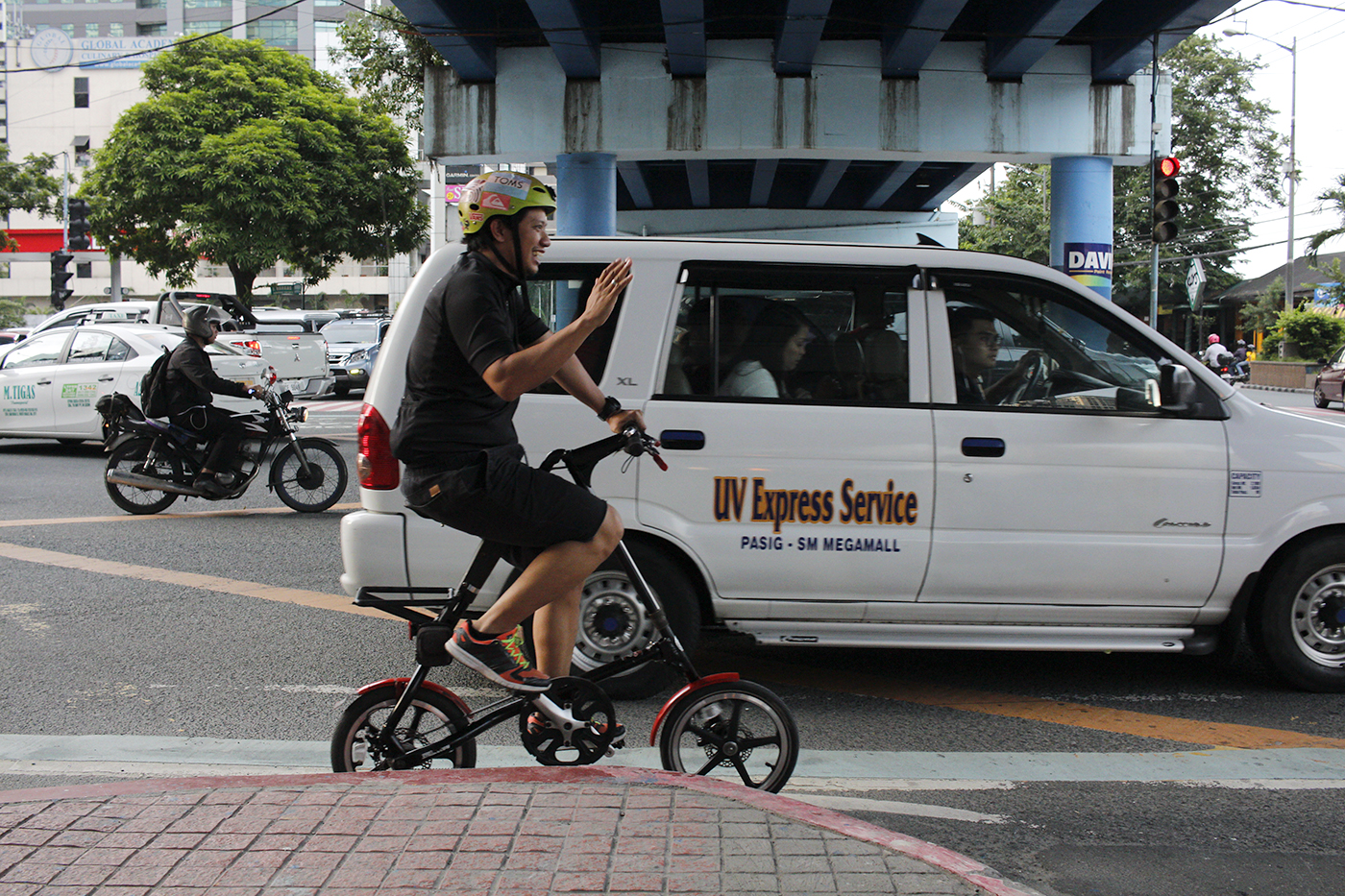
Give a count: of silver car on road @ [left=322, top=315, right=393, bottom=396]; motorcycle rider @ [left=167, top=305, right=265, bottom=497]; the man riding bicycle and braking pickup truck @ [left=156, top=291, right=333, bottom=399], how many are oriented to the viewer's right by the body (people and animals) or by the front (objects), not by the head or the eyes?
2

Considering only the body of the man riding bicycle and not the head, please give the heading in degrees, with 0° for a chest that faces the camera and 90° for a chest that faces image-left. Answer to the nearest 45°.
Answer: approximately 270°

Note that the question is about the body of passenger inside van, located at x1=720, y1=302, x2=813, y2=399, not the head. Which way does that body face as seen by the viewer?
to the viewer's right

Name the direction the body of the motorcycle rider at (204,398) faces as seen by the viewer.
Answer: to the viewer's right

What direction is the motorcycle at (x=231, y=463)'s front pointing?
to the viewer's right

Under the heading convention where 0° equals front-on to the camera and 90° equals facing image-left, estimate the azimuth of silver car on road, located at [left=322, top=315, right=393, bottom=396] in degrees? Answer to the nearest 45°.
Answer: approximately 45°

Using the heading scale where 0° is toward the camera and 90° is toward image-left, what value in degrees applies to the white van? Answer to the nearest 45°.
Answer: approximately 270°

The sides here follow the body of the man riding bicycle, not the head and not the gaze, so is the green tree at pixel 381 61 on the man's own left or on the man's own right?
on the man's own left

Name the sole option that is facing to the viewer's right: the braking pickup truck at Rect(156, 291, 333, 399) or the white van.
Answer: the white van

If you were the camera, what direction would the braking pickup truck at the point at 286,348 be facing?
facing away from the viewer and to the left of the viewer
